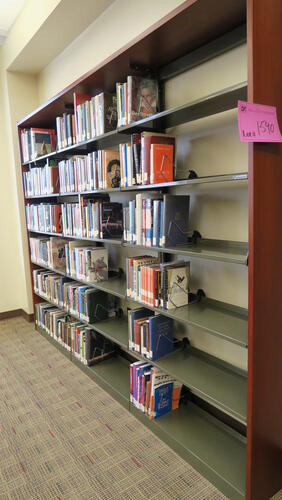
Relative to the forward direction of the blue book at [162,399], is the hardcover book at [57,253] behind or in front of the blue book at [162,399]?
behind

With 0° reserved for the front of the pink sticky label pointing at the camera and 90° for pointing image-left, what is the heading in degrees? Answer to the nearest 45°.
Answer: approximately 0°

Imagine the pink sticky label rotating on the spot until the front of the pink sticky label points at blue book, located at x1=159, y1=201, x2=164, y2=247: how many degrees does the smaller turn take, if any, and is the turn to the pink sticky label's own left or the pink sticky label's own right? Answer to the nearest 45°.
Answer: approximately 135° to the pink sticky label's own right
